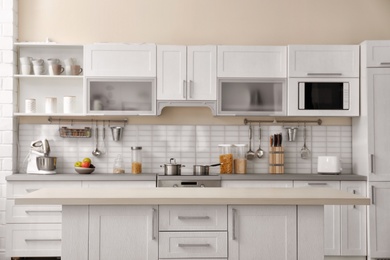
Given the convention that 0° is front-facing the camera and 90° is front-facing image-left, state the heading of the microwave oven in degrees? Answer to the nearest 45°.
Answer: approximately 0°

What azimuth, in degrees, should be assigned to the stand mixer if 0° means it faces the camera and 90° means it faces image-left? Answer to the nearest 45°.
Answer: approximately 315°

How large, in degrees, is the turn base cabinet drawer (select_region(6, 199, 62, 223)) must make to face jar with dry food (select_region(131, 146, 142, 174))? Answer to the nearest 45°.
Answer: approximately 90° to its left

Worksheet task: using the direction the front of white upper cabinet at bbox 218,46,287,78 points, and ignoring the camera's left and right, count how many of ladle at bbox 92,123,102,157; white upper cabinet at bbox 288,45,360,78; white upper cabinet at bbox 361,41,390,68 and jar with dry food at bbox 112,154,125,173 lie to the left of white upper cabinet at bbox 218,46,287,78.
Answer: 2
